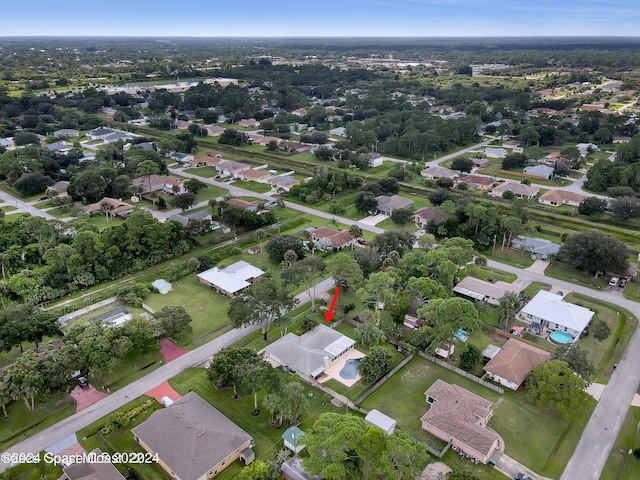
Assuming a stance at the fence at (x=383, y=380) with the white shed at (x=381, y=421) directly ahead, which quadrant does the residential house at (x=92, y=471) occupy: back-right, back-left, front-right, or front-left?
front-right

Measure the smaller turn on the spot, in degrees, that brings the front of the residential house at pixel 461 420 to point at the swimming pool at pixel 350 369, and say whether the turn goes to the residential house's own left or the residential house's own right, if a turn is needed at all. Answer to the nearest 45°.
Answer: approximately 135° to the residential house's own right

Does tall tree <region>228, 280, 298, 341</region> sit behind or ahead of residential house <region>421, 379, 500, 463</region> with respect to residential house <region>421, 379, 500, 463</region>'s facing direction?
behind

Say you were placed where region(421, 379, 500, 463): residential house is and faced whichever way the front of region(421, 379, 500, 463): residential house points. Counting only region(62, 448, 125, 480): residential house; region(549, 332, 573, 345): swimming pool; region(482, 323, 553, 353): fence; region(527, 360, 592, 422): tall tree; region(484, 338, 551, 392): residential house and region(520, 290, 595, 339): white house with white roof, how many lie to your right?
1

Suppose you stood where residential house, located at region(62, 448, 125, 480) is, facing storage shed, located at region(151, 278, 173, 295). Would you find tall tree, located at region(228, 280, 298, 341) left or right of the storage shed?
right

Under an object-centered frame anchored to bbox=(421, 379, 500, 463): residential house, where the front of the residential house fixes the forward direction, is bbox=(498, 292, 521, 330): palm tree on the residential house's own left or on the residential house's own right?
on the residential house's own left

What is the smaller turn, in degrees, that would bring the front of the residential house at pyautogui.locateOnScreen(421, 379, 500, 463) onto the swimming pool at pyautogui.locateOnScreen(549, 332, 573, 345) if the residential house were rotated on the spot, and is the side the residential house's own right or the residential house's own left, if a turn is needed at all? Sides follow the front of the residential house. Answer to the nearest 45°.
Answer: approximately 90° to the residential house's own left

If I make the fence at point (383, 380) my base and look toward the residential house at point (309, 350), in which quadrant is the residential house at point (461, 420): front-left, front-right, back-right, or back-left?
back-left

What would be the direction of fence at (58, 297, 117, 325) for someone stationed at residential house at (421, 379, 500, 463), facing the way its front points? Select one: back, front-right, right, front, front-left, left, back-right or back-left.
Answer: back-right

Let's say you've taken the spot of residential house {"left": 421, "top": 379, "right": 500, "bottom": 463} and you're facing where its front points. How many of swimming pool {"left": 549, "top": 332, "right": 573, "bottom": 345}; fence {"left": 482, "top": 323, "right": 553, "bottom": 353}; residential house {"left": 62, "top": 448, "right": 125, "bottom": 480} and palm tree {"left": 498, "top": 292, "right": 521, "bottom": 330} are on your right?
1

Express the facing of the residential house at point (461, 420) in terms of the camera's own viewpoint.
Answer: facing the viewer and to the right of the viewer

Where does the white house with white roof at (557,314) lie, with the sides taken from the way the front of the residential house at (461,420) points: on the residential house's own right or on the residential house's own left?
on the residential house's own left

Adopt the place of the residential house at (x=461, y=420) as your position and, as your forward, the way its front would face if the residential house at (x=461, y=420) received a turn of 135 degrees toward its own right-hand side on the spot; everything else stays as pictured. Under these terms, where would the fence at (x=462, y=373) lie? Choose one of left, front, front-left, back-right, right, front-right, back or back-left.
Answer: right

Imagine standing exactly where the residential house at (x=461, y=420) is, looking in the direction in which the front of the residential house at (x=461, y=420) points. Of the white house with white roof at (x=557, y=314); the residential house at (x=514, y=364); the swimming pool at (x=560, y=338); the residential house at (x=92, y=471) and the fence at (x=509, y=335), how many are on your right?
1

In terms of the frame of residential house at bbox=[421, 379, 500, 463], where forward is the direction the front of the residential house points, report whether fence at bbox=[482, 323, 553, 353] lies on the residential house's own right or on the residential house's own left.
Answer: on the residential house's own left

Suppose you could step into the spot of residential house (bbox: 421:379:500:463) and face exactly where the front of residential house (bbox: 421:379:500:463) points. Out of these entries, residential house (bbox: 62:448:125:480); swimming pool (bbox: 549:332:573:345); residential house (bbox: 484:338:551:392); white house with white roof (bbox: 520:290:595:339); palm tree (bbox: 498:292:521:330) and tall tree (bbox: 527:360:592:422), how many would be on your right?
1

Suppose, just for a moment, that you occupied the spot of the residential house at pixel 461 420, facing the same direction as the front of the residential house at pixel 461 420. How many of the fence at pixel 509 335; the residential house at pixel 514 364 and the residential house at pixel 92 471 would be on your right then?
1
